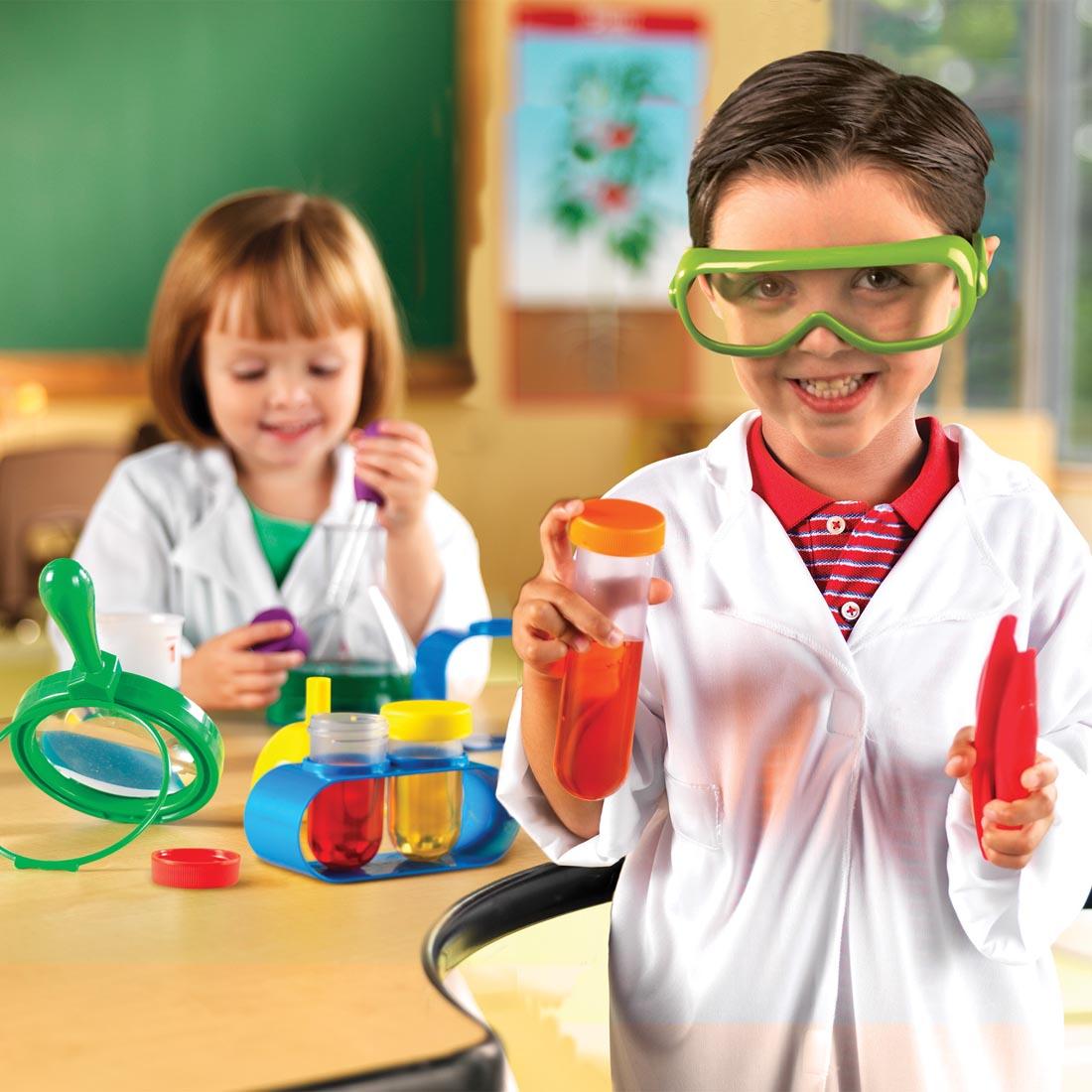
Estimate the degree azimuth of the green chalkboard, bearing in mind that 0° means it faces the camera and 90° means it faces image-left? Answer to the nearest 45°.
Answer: approximately 0°

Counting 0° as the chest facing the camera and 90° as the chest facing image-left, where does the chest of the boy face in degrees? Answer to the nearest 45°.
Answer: approximately 0°

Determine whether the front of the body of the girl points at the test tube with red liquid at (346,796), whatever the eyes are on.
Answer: yes

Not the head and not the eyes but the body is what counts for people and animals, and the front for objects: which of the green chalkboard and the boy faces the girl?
the green chalkboard

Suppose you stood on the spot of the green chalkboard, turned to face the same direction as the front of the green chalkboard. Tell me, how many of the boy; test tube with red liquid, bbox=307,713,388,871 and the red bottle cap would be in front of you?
3

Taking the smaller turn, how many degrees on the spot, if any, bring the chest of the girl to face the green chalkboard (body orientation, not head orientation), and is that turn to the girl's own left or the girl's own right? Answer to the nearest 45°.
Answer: approximately 180°
